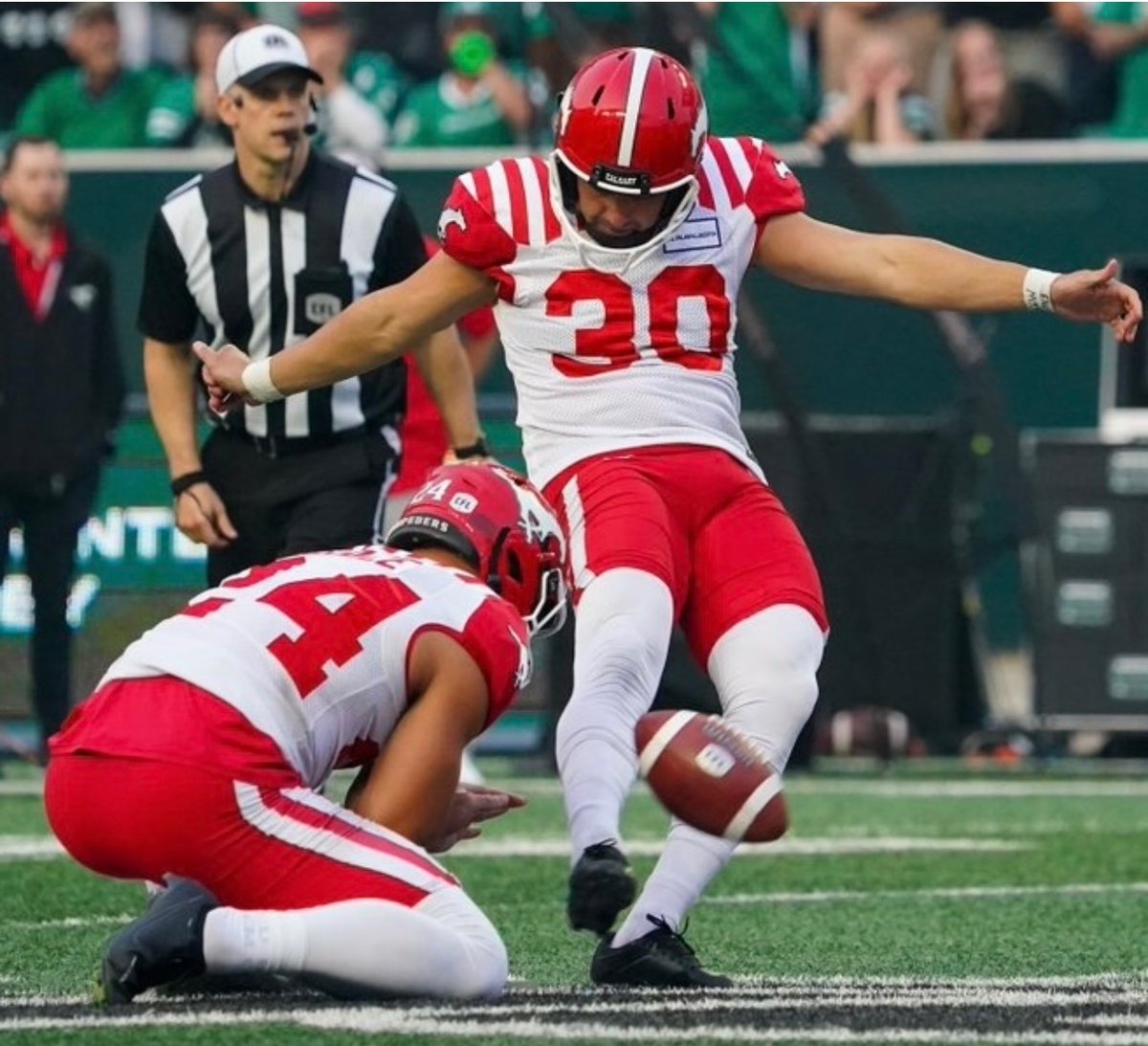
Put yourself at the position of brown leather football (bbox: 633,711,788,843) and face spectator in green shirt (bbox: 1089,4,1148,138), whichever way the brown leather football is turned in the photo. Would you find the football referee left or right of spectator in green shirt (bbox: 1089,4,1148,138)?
left

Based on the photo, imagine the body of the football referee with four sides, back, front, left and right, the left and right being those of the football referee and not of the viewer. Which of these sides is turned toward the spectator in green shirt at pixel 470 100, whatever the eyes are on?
back

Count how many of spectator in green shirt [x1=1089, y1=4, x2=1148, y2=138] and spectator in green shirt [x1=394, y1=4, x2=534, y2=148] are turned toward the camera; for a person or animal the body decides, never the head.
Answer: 2

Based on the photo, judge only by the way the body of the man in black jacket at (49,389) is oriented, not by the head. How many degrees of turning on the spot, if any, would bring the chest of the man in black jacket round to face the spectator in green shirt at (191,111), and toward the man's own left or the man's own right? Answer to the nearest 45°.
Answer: approximately 180°

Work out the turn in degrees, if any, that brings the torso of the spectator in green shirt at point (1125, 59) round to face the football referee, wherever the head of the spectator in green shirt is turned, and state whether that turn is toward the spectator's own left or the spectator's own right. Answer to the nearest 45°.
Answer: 0° — they already face them

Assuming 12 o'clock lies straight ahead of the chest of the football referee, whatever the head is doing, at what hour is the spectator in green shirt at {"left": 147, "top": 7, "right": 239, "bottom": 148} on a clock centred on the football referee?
The spectator in green shirt is roughly at 6 o'clock from the football referee.

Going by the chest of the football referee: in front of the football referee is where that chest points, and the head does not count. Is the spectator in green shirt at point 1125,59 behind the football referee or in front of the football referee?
behind

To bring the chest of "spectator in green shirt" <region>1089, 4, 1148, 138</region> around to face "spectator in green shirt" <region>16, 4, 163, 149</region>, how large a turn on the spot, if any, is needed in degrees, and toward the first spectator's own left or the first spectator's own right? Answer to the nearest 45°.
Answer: approximately 90° to the first spectator's own right

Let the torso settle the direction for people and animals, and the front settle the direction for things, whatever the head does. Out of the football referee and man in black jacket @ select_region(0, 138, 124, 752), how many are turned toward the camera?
2
